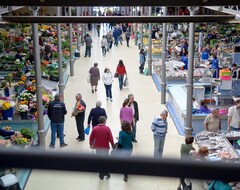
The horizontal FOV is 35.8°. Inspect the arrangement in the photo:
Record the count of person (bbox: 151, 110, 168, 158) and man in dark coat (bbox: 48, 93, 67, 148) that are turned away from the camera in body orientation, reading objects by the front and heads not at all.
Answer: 1

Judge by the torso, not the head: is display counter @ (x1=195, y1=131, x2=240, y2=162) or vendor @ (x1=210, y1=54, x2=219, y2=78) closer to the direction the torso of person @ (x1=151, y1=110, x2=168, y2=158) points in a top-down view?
the display counter

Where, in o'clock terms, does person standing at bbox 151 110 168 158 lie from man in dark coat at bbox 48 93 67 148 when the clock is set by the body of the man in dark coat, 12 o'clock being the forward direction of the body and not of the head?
The person standing is roughly at 4 o'clock from the man in dark coat.

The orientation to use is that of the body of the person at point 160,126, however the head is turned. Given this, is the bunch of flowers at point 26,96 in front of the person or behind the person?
behind

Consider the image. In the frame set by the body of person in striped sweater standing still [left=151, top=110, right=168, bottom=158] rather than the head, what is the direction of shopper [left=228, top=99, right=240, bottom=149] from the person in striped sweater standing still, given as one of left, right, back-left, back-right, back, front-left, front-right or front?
left

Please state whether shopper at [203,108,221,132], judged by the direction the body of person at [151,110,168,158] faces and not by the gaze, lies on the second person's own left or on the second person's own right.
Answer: on the second person's own left

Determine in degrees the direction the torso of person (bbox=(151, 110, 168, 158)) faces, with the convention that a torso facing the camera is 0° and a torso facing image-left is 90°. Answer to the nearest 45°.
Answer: approximately 315°

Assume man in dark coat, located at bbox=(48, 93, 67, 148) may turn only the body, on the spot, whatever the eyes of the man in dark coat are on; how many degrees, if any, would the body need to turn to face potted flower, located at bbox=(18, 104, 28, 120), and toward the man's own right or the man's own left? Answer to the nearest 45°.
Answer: approximately 45° to the man's own left

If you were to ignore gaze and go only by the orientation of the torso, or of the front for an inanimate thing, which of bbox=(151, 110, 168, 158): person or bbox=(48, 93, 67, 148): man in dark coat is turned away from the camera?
the man in dark coat

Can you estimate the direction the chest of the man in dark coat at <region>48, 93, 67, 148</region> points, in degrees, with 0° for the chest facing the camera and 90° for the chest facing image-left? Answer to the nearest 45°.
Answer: approximately 180°

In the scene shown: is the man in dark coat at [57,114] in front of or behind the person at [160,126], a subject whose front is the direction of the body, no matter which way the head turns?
behind
